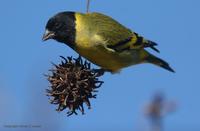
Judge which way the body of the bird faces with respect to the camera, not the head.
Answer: to the viewer's left
